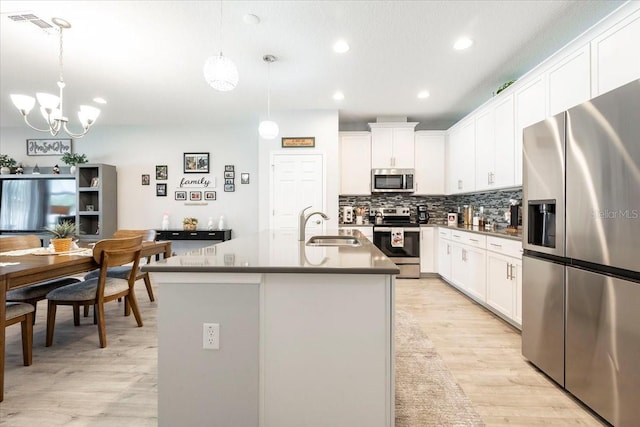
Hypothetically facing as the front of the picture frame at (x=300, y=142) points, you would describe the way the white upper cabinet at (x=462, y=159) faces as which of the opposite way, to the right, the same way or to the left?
to the right

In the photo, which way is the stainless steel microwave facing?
toward the camera

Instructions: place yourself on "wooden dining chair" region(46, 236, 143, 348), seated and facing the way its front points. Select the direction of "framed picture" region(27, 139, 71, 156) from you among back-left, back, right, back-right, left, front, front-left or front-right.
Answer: front-right

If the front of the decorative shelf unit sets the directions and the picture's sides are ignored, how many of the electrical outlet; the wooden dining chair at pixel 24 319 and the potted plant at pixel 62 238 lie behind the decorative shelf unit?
0

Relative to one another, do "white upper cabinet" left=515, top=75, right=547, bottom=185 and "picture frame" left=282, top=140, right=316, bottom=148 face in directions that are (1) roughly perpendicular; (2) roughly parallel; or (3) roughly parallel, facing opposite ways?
roughly perpendicular

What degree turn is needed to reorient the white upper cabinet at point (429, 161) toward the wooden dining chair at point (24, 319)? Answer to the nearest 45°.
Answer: approximately 45° to its right

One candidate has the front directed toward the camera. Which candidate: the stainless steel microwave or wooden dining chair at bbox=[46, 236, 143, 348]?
the stainless steel microwave

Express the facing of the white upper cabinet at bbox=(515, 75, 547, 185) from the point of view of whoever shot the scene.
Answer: facing the viewer and to the left of the viewer

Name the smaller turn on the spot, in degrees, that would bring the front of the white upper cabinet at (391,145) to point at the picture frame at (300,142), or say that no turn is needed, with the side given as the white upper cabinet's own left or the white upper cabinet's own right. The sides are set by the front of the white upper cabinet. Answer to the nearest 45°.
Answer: approximately 45° to the white upper cabinet's own right

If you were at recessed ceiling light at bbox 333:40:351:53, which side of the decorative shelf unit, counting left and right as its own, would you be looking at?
left

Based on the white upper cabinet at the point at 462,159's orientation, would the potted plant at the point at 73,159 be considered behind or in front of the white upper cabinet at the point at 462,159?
in front

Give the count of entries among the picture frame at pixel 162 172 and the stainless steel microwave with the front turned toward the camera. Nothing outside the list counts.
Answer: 2

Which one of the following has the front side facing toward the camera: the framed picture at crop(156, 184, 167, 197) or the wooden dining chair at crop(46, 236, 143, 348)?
the framed picture
